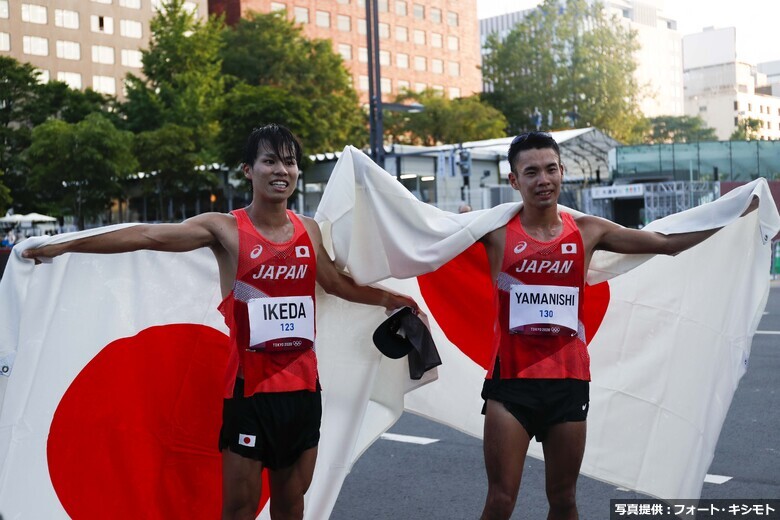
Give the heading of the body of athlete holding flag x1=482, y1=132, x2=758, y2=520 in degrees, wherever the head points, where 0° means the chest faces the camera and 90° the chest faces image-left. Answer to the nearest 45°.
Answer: approximately 0°

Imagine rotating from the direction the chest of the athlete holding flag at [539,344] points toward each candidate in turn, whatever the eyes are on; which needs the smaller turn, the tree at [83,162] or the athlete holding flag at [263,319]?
the athlete holding flag

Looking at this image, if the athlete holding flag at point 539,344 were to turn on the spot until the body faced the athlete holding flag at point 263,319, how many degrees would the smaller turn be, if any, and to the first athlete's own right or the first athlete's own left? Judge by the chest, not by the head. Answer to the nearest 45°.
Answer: approximately 90° to the first athlete's own right

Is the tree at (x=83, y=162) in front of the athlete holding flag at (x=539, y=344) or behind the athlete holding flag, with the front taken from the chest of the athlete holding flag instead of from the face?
behind
